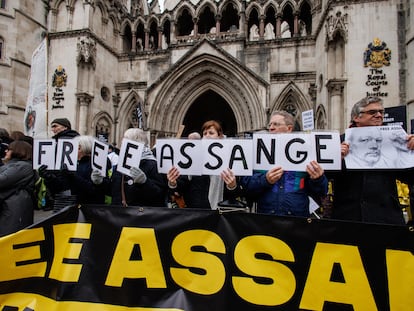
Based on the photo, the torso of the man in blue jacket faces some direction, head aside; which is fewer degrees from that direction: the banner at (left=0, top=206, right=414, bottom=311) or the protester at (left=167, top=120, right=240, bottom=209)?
the banner

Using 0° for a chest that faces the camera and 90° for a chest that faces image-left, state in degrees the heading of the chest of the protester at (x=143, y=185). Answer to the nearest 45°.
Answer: approximately 45°

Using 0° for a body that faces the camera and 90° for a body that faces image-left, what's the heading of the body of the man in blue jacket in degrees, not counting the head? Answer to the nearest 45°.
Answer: approximately 0°

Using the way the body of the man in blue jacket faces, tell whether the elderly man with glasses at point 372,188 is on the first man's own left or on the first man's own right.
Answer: on the first man's own left

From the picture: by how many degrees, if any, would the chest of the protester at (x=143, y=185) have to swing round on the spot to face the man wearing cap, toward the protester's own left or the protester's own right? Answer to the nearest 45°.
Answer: approximately 90° to the protester's own right
